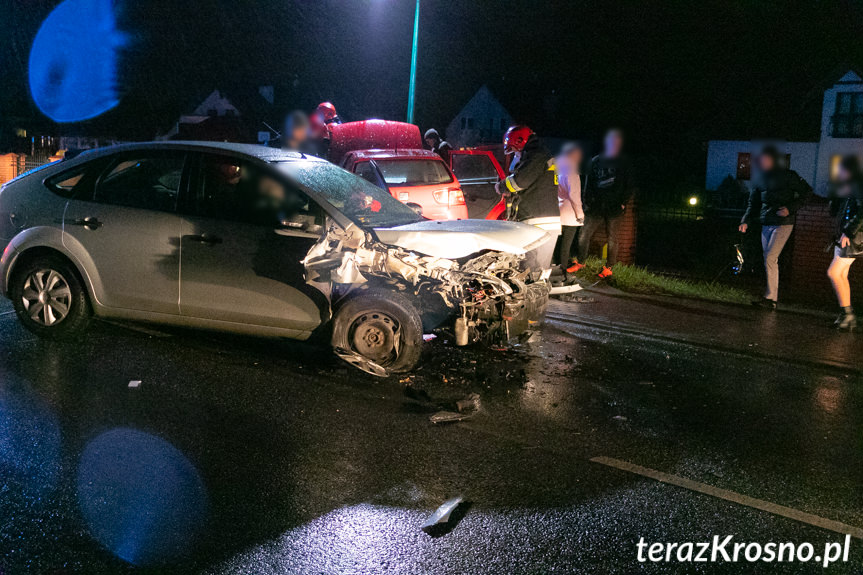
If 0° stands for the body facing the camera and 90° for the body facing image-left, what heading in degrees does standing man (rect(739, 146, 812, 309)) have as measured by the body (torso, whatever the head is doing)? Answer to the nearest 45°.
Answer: approximately 45°

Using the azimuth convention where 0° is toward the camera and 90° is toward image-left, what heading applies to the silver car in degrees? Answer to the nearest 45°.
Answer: approximately 315°

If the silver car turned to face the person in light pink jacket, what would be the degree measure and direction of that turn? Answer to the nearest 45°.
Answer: approximately 90° to its left

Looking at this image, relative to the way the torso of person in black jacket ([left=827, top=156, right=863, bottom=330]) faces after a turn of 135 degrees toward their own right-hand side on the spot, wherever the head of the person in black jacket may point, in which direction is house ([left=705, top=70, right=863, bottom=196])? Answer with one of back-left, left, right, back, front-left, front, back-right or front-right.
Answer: front-left

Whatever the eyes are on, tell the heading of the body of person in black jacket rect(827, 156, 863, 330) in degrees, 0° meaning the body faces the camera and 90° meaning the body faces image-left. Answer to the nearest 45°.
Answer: approximately 90°

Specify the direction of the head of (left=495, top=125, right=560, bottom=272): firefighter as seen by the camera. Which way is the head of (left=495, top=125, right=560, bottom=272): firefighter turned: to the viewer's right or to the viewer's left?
to the viewer's left

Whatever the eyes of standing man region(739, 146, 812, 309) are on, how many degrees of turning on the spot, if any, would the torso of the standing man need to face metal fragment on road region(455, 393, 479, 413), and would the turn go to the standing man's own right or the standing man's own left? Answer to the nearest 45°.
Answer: approximately 45° to the standing man's own left

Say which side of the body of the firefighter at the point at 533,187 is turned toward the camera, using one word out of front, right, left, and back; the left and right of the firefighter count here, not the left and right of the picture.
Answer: left
